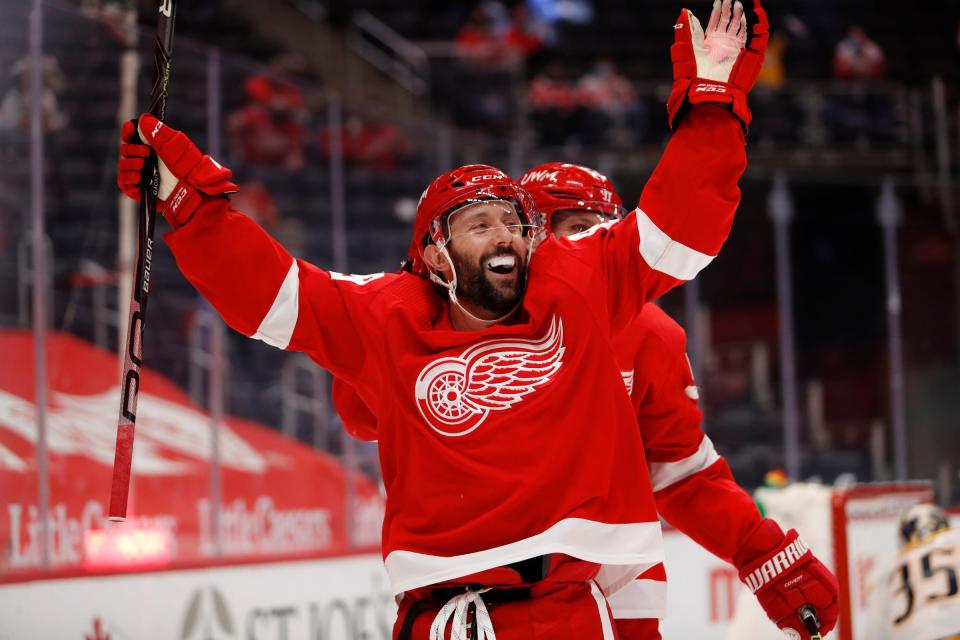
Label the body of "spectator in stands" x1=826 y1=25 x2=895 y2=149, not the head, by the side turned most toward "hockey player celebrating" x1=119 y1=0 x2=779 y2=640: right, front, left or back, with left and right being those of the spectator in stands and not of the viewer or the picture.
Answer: front

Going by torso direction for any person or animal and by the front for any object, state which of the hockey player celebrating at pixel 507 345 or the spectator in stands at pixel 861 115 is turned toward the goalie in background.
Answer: the spectator in stands

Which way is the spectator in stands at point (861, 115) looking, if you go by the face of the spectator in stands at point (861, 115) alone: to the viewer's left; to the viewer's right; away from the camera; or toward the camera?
toward the camera

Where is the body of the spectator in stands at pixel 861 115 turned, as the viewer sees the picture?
toward the camera

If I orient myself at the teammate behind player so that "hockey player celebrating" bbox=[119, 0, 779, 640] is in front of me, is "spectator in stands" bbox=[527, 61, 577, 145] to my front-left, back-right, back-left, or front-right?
back-right

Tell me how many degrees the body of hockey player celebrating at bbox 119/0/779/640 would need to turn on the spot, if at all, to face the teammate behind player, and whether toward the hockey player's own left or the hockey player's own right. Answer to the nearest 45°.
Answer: approximately 135° to the hockey player's own left

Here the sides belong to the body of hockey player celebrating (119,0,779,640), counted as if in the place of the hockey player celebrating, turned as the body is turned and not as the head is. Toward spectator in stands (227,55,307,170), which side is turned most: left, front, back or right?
back

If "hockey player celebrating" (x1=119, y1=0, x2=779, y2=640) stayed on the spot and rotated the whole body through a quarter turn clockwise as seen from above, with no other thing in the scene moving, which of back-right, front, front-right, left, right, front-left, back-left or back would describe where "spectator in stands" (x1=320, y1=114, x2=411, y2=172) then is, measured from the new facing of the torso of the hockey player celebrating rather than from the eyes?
right

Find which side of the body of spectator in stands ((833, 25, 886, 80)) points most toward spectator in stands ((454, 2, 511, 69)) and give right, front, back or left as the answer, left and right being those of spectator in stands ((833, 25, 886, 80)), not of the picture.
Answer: right

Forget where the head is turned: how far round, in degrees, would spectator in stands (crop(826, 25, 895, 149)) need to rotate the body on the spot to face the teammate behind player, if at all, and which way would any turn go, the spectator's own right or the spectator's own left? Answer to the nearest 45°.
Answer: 0° — they already face them

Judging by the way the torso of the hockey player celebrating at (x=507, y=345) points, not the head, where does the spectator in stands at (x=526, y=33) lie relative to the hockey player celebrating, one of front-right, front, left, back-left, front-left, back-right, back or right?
back

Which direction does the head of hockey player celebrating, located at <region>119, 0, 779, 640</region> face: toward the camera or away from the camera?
toward the camera

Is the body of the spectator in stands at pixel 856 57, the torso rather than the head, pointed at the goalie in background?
yes

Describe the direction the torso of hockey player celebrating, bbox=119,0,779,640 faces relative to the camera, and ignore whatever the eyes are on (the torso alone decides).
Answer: toward the camera
